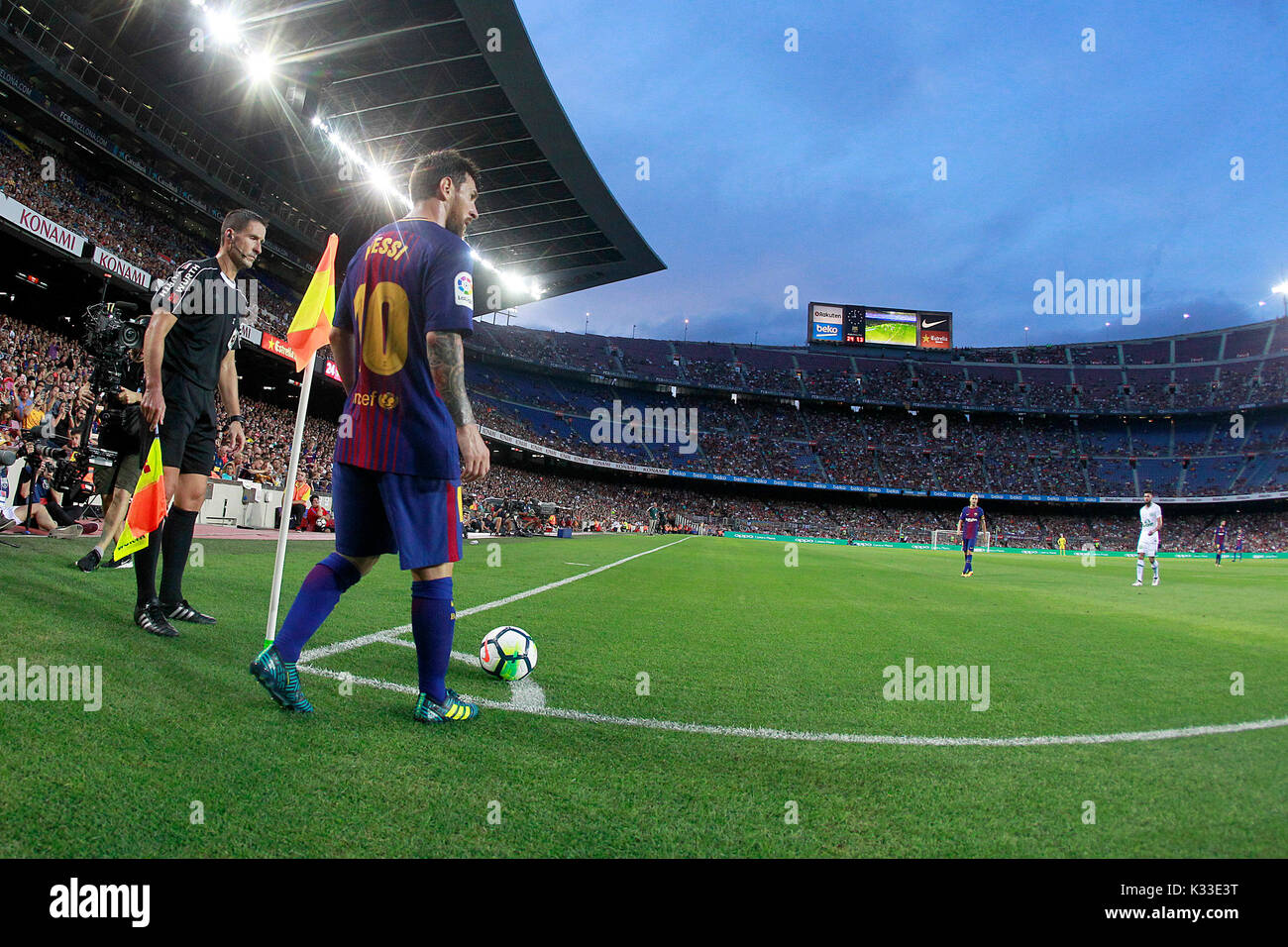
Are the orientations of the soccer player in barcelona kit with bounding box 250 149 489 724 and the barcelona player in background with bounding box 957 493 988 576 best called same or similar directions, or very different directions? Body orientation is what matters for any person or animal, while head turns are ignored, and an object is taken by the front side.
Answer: very different directions

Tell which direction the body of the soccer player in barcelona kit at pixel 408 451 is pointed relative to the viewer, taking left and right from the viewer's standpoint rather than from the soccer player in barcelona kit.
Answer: facing away from the viewer and to the right of the viewer

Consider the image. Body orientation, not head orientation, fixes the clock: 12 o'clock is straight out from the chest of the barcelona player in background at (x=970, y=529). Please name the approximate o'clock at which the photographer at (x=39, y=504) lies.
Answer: The photographer is roughly at 1 o'clock from the barcelona player in background.

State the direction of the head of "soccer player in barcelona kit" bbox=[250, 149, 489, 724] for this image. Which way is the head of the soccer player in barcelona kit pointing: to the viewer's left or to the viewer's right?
to the viewer's right

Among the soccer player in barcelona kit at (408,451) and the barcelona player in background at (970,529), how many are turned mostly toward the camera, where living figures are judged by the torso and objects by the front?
1

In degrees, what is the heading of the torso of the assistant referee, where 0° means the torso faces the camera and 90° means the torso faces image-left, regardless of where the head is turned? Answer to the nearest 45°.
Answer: approximately 315°
